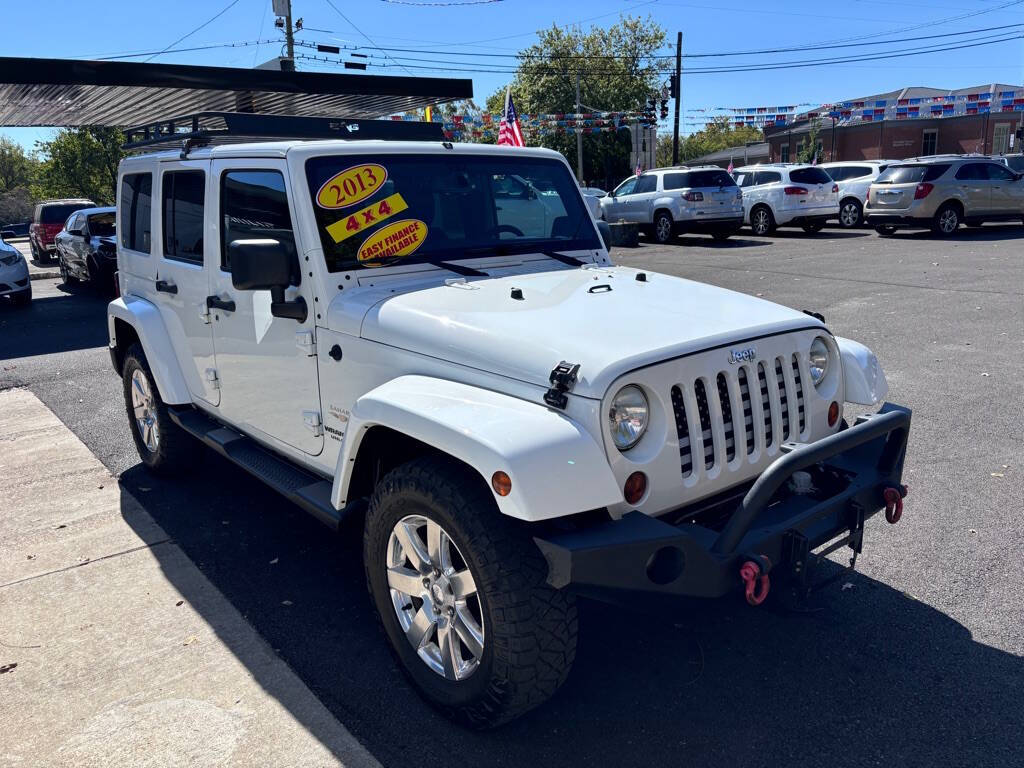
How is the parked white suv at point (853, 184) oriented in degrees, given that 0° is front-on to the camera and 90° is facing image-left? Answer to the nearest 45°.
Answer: approximately 135°

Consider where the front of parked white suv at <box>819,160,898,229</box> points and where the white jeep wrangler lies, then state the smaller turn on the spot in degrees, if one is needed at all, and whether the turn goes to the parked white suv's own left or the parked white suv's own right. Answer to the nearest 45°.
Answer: approximately 135° to the parked white suv's own left

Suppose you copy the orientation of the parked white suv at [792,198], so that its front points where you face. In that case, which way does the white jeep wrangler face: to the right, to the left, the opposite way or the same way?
the opposite way

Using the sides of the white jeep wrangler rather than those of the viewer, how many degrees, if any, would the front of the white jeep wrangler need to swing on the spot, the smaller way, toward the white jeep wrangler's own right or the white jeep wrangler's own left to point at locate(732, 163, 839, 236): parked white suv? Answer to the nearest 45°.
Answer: approximately 135° to the white jeep wrangler's own left

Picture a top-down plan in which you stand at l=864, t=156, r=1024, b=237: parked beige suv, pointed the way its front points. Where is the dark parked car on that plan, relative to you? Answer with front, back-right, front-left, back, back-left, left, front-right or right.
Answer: back

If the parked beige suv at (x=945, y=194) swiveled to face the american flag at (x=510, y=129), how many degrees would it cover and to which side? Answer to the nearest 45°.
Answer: approximately 180°

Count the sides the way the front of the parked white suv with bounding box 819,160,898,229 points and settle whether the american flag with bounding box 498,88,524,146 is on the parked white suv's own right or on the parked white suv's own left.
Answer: on the parked white suv's own left

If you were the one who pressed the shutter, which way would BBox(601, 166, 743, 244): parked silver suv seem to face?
facing away from the viewer and to the left of the viewer

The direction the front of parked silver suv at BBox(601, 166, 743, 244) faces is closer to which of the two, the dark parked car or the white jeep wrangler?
the dark parked car

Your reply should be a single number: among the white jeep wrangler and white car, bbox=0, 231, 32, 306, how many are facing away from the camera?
0

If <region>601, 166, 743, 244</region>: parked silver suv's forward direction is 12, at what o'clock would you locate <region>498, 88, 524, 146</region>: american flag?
The american flag is roughly at 9 o'clock from the parked silver suv.

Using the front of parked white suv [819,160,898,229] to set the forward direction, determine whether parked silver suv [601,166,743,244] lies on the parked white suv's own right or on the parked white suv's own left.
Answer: on the parked white suv's own left

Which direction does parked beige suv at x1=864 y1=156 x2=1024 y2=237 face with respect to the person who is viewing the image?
facing away from the viewer and to the right of the viewer

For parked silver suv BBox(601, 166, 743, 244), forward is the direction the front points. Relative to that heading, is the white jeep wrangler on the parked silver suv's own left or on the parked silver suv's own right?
on the parked silver suv's own left

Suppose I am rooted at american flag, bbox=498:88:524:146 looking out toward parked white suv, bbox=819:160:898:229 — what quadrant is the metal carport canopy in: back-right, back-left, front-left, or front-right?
back-right

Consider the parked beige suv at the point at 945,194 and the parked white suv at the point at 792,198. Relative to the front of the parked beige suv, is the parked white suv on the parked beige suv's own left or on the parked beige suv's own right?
on the parked beige suv's own left

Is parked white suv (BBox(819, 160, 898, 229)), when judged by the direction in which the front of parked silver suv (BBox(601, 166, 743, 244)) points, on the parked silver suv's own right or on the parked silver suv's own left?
on the parked silver suv's own right
